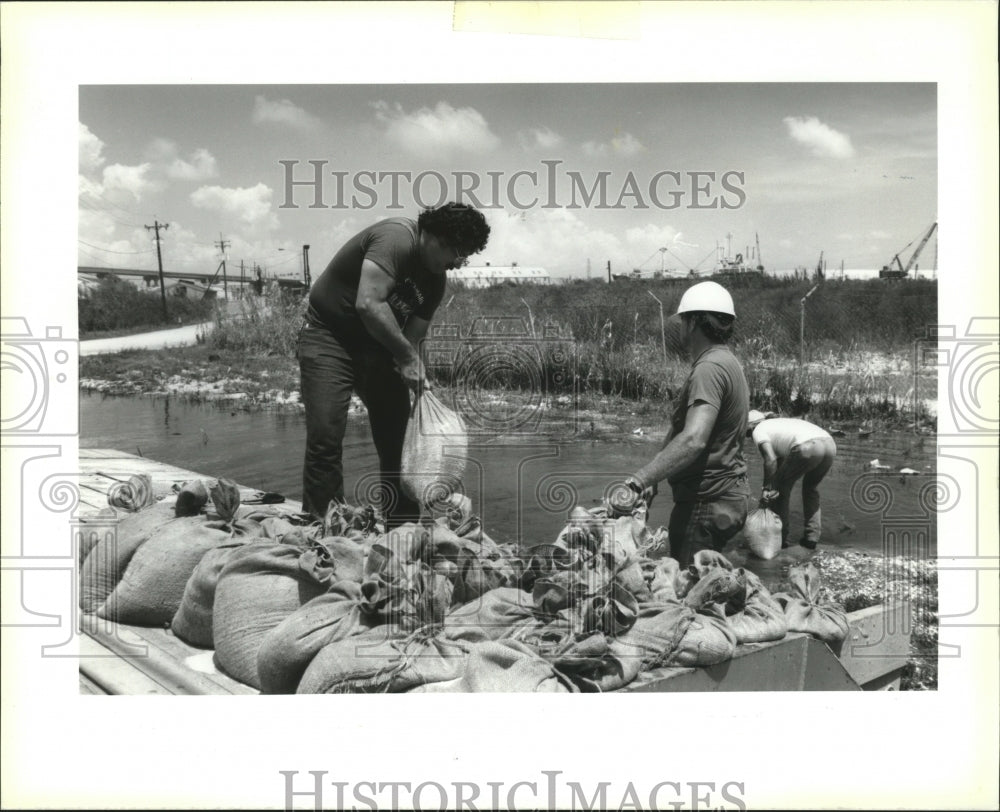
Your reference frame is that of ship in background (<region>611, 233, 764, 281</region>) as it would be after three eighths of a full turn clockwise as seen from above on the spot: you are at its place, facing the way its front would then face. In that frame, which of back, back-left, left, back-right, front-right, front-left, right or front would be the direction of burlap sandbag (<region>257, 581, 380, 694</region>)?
back

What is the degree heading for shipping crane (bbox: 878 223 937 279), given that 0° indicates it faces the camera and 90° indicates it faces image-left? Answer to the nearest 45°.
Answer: approximately 270°

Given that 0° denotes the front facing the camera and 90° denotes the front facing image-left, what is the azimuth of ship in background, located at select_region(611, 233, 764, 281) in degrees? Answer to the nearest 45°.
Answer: approximately 90°

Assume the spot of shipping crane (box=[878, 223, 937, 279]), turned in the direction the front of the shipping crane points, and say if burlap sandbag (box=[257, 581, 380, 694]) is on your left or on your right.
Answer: on your right

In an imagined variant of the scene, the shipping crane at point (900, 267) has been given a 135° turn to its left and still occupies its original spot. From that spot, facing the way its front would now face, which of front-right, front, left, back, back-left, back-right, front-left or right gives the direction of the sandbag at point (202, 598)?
left

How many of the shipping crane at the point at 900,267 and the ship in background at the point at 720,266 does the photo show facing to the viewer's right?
1

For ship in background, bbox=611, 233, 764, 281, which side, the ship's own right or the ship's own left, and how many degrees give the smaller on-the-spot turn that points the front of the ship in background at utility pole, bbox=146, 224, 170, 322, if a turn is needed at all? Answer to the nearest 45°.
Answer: approximately 90° to the ship's own left

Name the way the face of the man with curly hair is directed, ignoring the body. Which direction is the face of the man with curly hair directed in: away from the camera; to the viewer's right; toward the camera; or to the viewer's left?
to the viewer's right

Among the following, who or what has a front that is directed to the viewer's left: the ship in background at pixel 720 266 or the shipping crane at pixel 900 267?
the ship in background

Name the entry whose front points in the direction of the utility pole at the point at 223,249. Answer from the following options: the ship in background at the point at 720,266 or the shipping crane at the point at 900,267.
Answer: the ship in background
